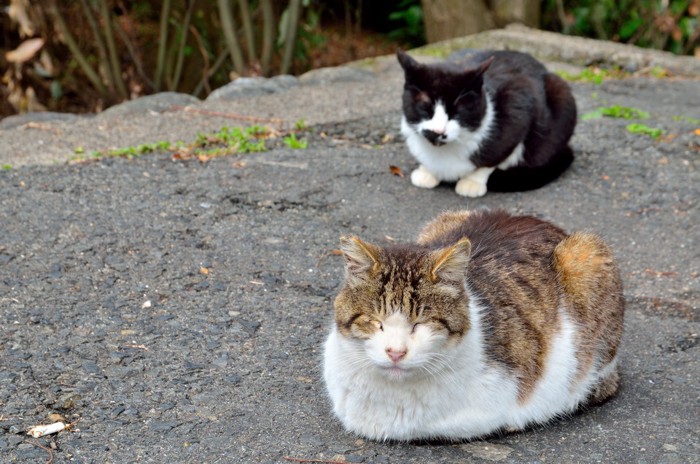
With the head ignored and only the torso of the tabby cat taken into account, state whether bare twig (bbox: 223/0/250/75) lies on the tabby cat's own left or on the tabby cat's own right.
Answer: on the tabby cat's own right

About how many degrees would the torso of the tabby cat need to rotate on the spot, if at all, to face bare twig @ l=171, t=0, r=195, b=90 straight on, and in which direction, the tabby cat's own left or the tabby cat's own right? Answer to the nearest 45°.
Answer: approximately 90° to the tabby cat's own right

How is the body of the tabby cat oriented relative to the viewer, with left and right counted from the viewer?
facing the viewer and to the left of the viewer

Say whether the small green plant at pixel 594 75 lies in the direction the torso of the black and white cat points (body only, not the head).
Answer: no

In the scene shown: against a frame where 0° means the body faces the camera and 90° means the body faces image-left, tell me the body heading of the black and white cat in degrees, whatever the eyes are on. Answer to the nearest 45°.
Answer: approximately 45°

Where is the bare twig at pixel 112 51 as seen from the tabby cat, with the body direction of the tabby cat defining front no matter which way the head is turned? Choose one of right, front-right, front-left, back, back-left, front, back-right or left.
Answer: right

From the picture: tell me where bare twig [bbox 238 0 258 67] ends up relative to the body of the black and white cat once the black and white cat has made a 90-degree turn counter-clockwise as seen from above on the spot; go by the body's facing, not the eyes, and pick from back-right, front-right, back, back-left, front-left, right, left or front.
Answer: back

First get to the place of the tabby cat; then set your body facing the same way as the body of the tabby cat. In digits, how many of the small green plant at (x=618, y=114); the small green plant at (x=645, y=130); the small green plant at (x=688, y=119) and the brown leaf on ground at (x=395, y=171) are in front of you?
0

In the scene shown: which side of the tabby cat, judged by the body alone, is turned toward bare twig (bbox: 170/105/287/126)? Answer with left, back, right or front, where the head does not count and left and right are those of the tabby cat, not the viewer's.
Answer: right

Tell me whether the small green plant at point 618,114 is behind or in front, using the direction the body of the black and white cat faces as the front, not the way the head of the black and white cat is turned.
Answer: behind

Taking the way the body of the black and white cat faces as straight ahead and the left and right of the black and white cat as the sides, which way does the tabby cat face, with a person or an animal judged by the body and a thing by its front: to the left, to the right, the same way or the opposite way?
the same way

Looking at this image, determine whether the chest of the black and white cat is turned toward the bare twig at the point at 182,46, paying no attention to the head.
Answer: no

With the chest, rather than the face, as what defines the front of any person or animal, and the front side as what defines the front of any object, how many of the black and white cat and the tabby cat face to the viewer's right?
0

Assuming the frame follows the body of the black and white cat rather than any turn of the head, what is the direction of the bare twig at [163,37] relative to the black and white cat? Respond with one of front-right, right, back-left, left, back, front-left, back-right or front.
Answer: right

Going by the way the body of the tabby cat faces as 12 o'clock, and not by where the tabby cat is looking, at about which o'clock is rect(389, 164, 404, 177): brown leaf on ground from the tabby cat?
The brown leaf on ground is roughly at 4 o'clock from the tabby cat.

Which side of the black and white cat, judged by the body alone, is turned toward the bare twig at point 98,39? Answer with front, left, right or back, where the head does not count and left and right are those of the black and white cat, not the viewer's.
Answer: right

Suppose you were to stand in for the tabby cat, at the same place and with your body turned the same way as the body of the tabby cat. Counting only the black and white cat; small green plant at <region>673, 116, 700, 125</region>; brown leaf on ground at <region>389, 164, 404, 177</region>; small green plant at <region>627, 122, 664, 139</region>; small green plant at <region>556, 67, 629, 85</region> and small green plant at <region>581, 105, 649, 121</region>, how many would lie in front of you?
0

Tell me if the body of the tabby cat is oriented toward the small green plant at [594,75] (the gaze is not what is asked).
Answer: no

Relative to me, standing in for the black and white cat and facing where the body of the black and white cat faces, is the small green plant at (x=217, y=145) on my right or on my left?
on my right
